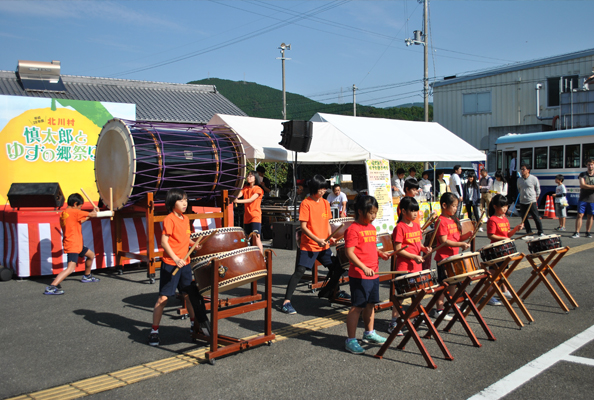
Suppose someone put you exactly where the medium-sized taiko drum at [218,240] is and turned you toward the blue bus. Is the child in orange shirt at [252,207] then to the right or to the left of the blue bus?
left

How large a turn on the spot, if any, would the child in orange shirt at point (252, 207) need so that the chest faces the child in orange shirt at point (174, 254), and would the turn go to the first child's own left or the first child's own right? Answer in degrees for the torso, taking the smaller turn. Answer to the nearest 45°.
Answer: approximately 45° to the first child's own left

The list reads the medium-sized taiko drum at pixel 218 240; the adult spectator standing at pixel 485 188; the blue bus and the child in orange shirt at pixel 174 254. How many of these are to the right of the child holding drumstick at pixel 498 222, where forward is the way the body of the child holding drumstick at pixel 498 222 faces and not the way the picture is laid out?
2

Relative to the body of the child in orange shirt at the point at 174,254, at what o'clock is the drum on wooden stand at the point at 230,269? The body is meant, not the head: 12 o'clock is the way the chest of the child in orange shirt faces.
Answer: The drum on wooden stand is roughly at 12 o'clock from the child in orange shirt.

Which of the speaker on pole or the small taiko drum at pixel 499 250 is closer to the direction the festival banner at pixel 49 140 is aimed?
the small taiko drum

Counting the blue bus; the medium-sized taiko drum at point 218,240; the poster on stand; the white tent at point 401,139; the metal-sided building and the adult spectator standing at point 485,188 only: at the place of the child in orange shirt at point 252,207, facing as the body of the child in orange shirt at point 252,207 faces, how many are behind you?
5

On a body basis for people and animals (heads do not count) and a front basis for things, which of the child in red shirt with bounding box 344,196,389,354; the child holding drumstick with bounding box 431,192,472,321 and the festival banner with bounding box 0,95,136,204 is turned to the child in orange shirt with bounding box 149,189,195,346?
the festival banner
